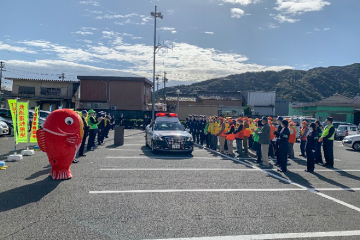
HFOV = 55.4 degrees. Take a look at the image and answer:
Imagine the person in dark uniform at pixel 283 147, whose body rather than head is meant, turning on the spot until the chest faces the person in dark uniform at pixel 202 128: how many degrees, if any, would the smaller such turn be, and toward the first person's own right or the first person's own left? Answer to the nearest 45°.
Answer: approximately 45° to the first person's own right

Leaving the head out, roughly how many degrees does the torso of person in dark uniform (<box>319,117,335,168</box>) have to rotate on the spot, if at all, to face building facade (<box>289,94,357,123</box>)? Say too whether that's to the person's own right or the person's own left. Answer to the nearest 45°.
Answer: approximately 90° to the person's own right

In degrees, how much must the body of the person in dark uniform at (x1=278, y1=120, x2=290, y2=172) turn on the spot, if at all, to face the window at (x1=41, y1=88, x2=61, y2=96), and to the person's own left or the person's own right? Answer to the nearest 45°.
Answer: approximately 45° to the person's own right

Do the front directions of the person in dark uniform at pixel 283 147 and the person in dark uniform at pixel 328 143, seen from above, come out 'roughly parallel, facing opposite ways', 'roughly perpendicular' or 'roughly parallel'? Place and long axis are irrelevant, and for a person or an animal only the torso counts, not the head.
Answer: roughly parallel

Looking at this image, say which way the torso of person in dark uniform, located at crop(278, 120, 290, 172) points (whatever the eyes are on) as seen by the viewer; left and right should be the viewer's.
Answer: facing to the left of the viewer

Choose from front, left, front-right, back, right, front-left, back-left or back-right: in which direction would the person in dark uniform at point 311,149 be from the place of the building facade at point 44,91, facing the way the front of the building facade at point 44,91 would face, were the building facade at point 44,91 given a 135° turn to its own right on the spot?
back-left

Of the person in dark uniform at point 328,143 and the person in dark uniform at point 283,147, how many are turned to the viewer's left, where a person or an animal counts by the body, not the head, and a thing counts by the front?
2

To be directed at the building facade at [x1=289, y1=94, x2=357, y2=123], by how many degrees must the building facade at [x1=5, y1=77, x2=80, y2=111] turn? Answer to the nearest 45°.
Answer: approximately 45° to its left

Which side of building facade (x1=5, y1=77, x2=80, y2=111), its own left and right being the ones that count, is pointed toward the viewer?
front

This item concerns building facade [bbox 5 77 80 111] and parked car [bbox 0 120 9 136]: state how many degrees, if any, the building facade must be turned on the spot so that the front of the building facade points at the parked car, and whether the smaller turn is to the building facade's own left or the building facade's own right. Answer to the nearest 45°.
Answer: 0° — it already faces it

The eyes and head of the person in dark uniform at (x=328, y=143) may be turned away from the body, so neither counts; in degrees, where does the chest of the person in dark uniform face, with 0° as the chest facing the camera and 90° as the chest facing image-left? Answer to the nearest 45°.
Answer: approximately 90°

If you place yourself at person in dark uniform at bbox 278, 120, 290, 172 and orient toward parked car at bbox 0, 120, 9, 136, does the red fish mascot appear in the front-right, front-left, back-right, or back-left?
front-left

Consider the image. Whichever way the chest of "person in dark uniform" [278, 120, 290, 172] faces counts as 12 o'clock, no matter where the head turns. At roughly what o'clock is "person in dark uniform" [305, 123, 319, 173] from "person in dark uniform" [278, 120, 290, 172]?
"person in dark uniform" [305, 123, 319, 173] is roughly at 5 o'clock from "person in dark uniform" [278, 120, 290, 172].

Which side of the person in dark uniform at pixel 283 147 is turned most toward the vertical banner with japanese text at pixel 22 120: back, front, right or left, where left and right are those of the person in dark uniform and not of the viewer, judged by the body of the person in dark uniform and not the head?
front

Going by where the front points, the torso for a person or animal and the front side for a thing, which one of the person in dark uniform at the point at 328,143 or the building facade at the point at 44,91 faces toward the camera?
the building facade

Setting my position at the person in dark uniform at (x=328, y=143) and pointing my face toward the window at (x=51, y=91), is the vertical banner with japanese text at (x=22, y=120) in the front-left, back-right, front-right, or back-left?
front-left

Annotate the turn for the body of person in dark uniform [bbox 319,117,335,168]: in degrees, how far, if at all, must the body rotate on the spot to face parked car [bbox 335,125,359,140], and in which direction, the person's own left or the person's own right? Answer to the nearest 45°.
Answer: approximately 90° to the person's own right

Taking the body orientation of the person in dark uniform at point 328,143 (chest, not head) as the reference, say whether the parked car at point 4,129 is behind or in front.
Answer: in front
